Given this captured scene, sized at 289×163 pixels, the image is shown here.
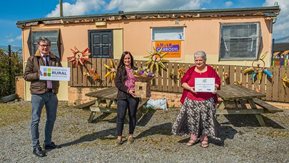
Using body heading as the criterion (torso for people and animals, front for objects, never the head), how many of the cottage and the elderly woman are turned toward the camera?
2

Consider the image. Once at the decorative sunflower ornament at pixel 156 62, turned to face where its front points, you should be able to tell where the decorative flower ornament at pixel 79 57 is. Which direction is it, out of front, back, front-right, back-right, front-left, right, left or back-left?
right

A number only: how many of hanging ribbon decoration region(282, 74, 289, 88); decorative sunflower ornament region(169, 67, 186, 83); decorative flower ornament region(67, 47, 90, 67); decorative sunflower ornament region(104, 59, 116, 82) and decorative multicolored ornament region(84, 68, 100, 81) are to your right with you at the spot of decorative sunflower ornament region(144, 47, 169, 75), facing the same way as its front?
3

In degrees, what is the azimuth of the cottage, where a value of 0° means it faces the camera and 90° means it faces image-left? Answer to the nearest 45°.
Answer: approximately 0°

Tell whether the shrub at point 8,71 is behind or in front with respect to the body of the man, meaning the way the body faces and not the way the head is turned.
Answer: behind

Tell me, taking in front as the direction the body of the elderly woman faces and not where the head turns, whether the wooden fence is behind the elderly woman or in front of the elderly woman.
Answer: behind

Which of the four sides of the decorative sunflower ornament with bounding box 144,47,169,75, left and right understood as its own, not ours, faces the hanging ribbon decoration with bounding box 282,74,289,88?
left

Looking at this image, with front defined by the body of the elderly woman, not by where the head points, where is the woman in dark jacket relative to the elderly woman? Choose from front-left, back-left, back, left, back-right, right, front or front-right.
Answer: right

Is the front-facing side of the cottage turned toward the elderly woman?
yes

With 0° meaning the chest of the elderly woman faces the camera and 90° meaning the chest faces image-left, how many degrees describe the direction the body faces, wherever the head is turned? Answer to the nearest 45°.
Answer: approximately 0°

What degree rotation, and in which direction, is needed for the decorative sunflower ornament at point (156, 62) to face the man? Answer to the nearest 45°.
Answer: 0° — it already faces them

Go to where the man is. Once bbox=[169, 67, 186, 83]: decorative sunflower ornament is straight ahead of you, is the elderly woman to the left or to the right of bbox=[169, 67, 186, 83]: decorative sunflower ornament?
right
